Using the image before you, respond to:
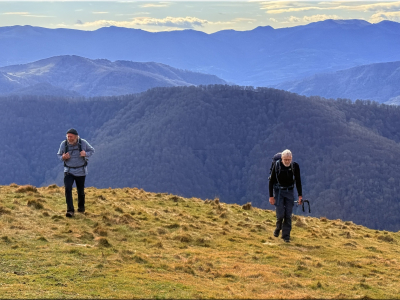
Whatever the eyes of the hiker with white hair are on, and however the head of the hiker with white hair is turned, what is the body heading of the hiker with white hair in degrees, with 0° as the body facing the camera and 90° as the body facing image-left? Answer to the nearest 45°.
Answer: approximately 0°

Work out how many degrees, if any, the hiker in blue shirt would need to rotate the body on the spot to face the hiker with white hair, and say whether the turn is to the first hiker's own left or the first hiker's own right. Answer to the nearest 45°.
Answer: approximately 90° to the first hiker's own left

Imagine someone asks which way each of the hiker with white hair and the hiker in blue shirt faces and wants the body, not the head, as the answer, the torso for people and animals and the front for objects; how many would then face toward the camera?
2

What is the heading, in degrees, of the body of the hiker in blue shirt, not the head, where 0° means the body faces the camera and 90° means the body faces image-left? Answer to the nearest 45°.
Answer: approximately 0°

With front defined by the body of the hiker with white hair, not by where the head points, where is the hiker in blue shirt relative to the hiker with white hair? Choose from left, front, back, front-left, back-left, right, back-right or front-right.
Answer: right
